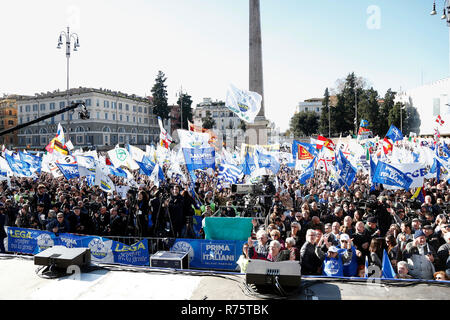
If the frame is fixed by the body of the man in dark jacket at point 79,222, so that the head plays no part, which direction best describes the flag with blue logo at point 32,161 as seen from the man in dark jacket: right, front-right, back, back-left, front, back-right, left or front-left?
back

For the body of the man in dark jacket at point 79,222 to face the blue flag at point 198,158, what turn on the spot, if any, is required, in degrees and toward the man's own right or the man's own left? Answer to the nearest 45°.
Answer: approximately 135° to the man's own left

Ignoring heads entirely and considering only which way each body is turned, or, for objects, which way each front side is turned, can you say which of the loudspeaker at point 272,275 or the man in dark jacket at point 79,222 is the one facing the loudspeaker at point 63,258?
the man in dark jacket

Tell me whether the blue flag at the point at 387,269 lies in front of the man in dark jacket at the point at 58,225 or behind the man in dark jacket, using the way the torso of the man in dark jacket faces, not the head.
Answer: in front

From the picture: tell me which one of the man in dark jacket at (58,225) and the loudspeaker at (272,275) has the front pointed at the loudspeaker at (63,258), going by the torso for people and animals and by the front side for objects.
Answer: the man in dark jacket

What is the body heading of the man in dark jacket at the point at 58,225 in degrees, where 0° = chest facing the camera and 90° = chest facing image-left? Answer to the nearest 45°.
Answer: approximately 0°

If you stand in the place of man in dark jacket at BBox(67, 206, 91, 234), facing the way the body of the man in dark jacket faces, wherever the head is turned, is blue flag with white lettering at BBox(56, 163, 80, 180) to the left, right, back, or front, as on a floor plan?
back

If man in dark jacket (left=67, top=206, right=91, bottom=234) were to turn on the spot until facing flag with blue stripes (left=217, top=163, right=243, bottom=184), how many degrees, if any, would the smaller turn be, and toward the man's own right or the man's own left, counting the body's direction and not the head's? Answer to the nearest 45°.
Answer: approximately 135° to the man's own left
